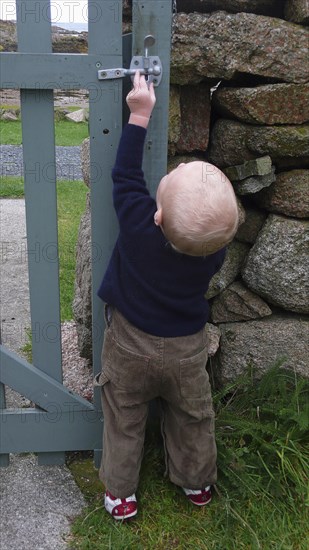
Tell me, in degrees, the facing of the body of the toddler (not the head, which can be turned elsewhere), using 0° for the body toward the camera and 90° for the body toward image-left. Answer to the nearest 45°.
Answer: approximately 180°

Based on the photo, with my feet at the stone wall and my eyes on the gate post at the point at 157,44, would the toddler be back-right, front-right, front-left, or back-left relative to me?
front-left
